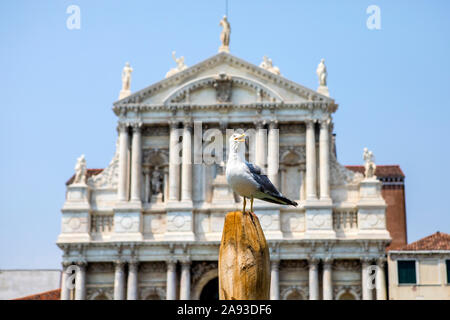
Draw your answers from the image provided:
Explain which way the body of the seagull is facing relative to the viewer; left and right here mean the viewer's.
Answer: facing the viewer and to the left of the viewer

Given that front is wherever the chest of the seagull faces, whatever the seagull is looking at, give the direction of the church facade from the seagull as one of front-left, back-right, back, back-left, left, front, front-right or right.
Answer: back-right

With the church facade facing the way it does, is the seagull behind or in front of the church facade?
in front

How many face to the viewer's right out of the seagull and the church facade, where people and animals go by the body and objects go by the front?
0

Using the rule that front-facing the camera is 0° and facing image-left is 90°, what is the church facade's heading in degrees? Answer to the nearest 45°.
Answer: approximately 0°
